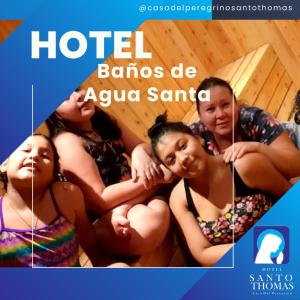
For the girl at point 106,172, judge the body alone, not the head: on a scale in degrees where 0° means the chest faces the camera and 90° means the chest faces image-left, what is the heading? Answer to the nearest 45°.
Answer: approximately 315°

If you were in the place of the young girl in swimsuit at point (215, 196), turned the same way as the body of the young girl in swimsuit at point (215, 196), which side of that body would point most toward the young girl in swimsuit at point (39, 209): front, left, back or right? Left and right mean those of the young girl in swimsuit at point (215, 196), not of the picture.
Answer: right

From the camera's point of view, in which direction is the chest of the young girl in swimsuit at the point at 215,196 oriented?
toward the camera

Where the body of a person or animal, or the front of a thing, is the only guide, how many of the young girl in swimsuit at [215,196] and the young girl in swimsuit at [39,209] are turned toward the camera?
2

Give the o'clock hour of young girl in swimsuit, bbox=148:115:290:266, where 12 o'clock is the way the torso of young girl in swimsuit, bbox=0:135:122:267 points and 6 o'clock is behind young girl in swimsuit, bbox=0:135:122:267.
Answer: young girl in swimsuit, bbox=148:115:290:266 is roughly at 9 o'clock from young girl in swimsuit, bbox=0:135:122:267.

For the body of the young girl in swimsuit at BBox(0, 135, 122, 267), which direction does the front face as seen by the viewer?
toward the camera
